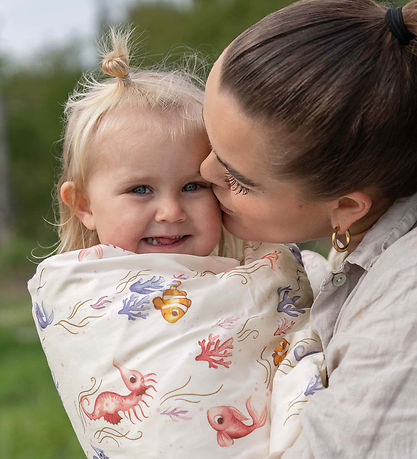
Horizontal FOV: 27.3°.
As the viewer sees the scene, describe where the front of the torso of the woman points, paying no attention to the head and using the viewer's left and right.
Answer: facing to the left of the viewer

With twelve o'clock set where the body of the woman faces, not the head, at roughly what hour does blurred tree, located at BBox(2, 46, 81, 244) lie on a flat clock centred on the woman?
The blurred tree is roughly at 2 o'clock from the woman.

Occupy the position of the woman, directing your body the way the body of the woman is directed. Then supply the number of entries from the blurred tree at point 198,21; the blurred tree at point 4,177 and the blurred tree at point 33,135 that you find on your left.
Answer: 0

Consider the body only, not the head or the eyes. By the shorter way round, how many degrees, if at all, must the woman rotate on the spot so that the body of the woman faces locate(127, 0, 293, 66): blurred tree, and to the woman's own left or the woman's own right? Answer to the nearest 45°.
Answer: approximately 90° to the woman's own right

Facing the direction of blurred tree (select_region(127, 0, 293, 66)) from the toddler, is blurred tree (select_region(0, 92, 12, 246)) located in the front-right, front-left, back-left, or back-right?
front-left

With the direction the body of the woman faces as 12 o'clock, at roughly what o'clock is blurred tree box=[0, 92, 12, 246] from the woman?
The blurred tree is roughly at 2 o'clock from the woman.

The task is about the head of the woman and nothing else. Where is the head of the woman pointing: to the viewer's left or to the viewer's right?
to the viewer's left

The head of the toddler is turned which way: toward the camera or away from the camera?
toward the camera
